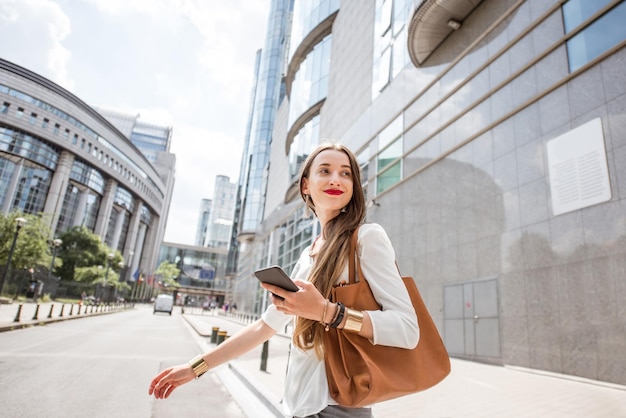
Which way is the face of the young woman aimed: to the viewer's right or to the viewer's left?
to the viewer's right

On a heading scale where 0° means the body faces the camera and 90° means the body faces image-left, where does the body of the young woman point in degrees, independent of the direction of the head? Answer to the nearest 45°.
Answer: approximately 45°

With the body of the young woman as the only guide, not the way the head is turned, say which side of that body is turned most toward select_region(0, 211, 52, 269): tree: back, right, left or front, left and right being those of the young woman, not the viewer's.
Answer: right

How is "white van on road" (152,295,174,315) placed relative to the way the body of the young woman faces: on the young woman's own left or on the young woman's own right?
on the young woman's own right

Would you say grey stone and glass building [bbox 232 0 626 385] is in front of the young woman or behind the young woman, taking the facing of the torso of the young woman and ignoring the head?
behind
